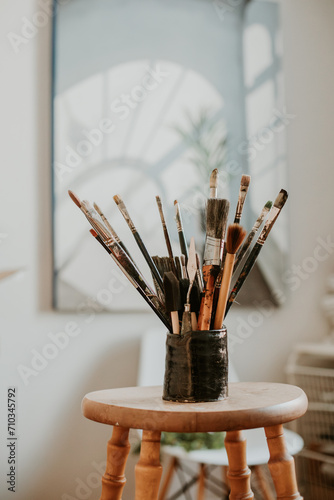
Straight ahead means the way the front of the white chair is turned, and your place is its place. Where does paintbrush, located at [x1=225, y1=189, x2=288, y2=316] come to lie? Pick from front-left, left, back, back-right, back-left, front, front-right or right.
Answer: front-right

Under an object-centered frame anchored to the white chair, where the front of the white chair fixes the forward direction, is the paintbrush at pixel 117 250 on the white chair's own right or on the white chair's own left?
on the white chair's own right

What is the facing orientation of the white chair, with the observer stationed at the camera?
facing the viewer and to the right of the viewer

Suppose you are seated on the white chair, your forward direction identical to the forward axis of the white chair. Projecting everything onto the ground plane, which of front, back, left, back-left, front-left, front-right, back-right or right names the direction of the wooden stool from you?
front-right

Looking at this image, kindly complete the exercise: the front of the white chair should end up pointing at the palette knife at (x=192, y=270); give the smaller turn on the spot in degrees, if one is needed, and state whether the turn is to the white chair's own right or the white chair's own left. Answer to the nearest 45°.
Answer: approximately 45° to the white chair's own right

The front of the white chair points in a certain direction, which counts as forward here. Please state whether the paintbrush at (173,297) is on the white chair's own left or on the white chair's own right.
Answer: on the white chair's own right

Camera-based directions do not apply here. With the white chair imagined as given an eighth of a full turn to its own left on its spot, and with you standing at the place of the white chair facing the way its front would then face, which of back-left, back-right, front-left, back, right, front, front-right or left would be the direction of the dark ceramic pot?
right
